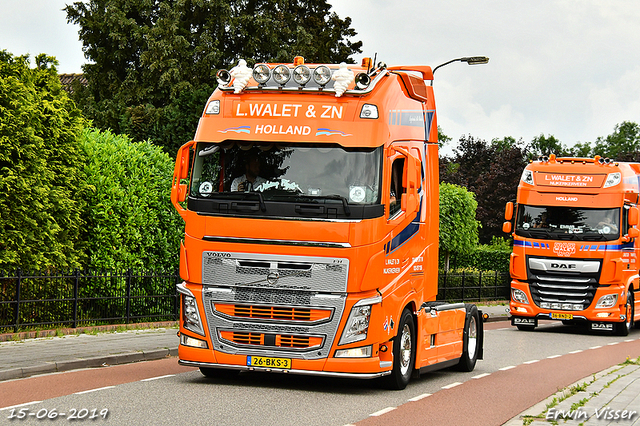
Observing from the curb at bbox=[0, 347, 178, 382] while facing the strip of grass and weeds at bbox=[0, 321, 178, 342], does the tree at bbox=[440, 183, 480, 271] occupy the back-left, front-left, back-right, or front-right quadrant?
front-right

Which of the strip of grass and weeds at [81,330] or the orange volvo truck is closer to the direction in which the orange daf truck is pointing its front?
the orange volvo truck

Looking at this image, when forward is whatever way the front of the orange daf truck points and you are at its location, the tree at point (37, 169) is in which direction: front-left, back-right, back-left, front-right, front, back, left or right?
front-right

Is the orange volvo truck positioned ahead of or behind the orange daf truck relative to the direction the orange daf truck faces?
ahead

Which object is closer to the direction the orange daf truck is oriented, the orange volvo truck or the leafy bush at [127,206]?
the orange volvo truck

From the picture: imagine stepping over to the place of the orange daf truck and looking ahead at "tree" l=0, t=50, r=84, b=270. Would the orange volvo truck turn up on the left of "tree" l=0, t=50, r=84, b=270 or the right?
left

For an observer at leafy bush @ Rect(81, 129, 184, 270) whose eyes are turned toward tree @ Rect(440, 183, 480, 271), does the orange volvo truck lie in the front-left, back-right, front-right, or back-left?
back-right

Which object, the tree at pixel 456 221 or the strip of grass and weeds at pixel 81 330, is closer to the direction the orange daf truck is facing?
the strip of grass and weeds

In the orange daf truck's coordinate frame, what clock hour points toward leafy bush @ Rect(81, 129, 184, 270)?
The leafy bush is roughly at 2 o'clock from the orange daf truck.

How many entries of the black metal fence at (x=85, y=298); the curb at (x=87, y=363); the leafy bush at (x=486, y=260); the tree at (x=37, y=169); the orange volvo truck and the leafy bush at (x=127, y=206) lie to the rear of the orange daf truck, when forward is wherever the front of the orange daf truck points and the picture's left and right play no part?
1

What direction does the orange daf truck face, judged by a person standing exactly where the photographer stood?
facing the viewer

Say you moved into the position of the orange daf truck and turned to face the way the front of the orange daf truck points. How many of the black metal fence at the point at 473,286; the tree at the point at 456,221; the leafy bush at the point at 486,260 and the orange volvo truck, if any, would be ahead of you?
1

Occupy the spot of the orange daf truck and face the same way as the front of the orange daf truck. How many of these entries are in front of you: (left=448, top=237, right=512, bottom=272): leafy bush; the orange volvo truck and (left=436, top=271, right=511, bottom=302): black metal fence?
1

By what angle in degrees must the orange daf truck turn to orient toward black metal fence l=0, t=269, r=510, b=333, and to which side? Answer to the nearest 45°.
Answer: approximately 45° to its right

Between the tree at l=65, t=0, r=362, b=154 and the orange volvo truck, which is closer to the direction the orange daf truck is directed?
the orange volvo truck

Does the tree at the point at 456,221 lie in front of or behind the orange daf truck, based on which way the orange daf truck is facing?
behind
